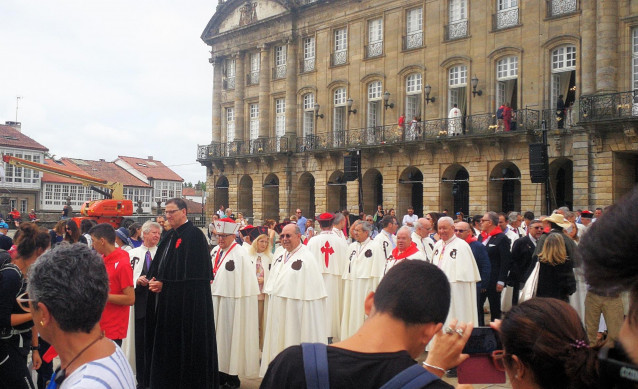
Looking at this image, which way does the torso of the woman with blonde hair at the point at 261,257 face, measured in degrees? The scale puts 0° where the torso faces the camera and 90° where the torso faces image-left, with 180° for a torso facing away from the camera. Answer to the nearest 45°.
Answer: approximately 0°

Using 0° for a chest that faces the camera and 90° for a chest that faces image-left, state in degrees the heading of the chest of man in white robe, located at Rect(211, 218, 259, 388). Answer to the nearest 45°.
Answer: approximately 45°

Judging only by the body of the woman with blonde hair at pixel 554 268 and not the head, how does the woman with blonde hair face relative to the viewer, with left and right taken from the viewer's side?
facing away from the viewer

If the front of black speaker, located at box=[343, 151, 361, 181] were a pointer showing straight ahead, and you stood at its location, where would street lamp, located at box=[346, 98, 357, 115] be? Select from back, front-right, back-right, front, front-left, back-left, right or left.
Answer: back-right

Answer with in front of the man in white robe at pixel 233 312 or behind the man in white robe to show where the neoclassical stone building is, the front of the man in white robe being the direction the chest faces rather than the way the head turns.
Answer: behind

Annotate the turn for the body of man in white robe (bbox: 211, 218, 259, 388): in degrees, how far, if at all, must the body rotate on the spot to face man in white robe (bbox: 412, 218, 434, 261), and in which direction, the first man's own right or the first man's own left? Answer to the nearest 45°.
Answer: approximately 180°

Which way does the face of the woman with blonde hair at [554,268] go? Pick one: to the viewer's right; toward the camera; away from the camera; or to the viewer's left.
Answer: away from the camera

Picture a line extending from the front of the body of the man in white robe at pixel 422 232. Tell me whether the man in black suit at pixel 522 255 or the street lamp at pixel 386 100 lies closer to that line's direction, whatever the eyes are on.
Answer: the man in black suit

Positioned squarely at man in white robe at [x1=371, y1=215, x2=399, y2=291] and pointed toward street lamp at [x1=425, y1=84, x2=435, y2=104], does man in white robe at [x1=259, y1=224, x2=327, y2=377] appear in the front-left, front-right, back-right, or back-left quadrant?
back-left
